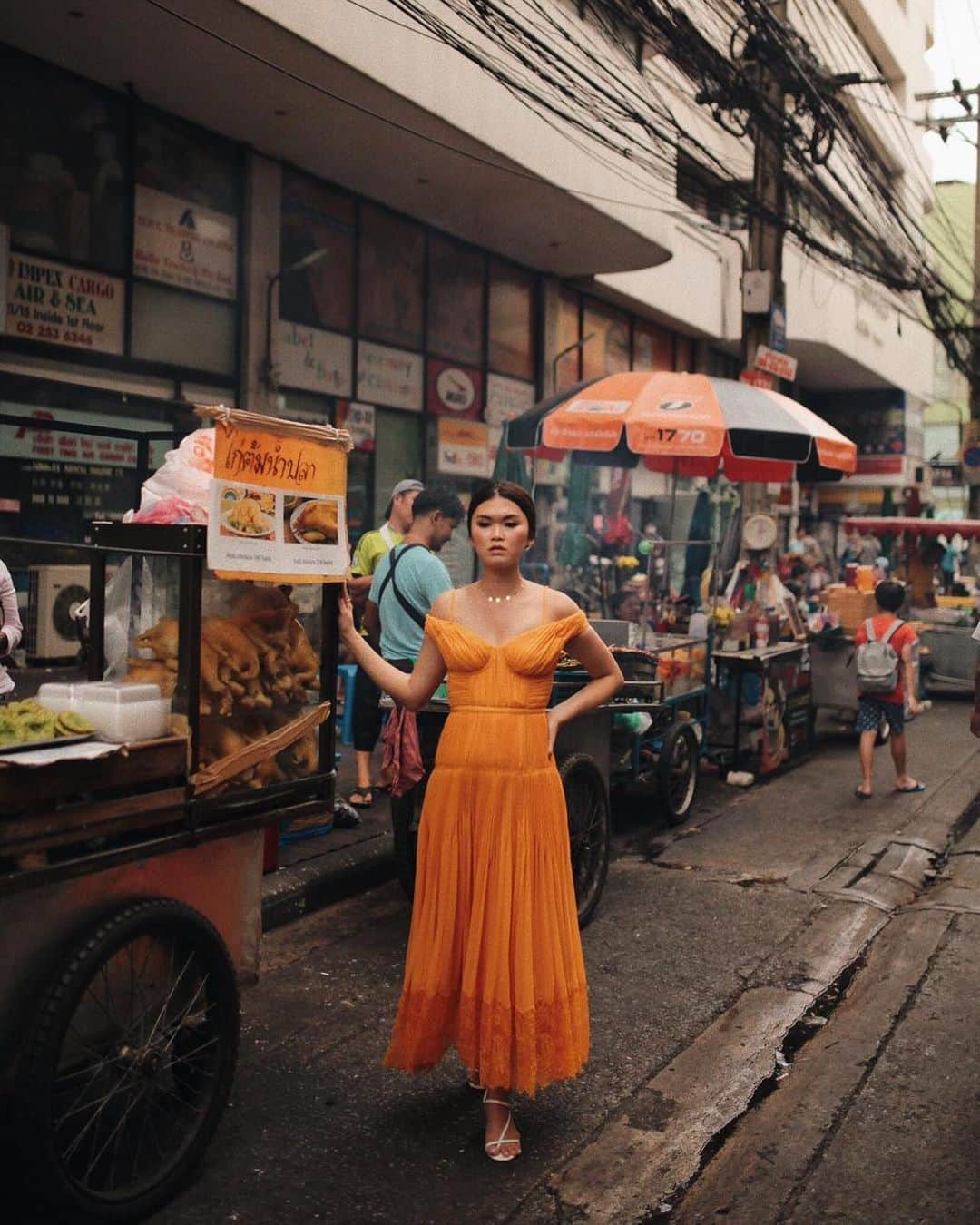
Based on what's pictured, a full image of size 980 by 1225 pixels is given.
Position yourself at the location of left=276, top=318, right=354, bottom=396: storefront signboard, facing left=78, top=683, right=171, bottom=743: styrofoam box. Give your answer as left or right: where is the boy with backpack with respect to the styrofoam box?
left

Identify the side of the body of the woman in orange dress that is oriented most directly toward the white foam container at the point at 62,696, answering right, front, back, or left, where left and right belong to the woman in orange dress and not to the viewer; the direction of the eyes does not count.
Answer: right

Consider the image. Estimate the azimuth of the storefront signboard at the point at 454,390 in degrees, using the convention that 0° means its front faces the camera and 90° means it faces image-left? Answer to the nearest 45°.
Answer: approximately 315°

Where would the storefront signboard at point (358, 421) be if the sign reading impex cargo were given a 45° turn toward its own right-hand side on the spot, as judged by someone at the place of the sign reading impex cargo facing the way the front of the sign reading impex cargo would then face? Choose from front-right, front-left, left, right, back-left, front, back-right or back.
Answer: back-left

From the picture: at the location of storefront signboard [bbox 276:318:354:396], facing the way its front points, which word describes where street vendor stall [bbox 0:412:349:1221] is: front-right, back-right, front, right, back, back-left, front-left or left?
front-right

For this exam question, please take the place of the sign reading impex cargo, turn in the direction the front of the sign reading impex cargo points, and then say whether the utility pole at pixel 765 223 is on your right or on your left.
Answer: on your left

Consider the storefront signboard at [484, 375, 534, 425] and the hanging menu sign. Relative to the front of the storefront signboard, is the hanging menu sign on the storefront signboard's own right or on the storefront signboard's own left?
on the storefront signboard's own right

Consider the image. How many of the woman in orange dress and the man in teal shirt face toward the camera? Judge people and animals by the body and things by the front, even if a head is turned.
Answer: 1

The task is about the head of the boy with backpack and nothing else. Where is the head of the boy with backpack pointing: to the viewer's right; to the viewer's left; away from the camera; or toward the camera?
away from the camera

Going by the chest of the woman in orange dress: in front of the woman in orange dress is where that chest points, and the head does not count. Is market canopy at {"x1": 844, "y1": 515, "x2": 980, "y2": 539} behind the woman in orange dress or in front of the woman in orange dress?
behind

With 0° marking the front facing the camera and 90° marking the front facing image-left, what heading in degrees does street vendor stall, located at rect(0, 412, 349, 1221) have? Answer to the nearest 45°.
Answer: approximately 315°

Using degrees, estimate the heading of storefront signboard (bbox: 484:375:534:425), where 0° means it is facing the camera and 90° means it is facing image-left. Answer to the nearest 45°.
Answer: approximately 315°
